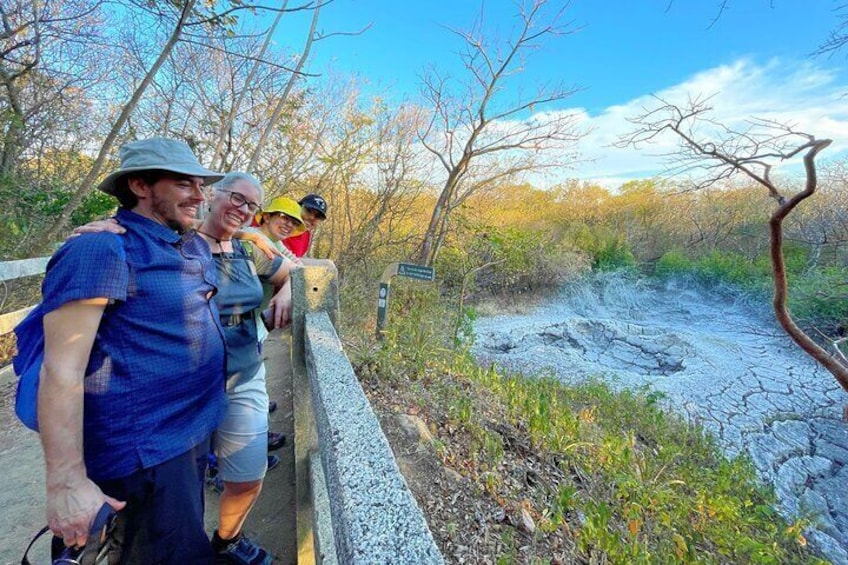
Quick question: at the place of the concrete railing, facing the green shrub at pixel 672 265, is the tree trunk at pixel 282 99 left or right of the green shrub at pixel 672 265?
left

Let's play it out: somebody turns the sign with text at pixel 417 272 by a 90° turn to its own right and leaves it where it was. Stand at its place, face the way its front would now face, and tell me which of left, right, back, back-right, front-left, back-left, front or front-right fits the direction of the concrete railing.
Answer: left

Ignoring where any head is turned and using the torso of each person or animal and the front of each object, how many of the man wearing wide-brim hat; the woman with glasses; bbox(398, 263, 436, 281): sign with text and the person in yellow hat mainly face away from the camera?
0

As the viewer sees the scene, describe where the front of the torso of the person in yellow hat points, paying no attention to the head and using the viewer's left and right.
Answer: facing the viewer and to the right of the viewer

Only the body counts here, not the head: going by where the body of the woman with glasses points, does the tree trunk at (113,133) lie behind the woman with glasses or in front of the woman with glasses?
behind

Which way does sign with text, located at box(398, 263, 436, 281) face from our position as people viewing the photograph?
facing the viewer

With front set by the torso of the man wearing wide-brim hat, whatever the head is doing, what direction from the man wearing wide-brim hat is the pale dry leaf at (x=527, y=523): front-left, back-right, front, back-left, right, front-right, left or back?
front-left

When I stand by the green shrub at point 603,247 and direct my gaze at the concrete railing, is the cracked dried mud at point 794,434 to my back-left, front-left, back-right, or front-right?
front-left

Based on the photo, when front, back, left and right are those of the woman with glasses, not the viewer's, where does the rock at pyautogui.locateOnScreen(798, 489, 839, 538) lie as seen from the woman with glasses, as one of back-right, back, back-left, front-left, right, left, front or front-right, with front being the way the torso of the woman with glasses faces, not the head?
front-left

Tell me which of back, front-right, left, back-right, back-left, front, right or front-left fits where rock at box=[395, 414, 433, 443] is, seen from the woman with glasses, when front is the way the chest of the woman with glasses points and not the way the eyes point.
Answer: left

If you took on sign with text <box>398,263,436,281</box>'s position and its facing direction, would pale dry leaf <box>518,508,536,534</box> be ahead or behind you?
ahead

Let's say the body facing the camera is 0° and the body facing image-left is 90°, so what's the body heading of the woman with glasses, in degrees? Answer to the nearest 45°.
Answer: approximately 315°

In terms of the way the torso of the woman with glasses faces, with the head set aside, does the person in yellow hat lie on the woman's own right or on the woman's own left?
on the woman's own left

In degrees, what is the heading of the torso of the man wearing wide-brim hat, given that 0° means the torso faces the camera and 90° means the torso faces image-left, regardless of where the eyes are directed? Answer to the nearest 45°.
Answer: approximately 315°
